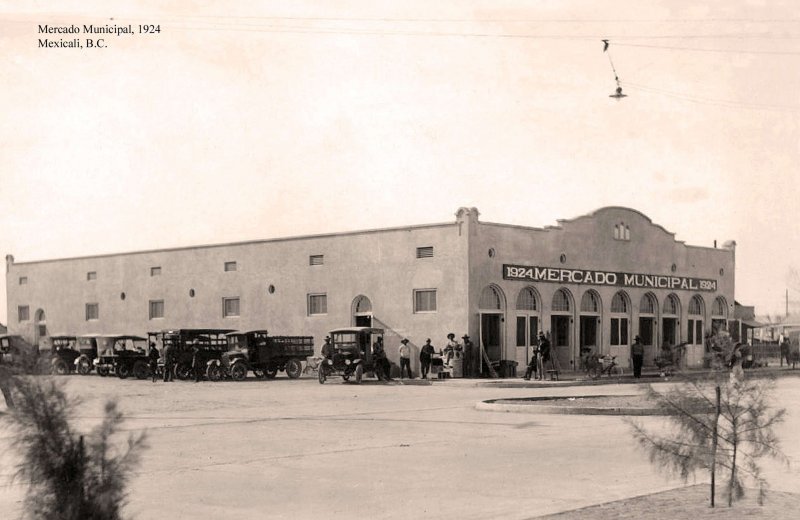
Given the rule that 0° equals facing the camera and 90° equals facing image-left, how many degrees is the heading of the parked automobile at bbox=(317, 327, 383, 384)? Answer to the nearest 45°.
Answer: approximately 45°

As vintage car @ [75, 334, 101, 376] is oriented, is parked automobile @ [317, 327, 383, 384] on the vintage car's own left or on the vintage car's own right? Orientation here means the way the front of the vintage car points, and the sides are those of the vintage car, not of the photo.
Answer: on the vintage car's own left

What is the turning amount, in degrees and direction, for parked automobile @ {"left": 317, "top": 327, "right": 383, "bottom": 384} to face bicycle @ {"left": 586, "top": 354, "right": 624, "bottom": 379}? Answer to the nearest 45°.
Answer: approximately 135° to its left

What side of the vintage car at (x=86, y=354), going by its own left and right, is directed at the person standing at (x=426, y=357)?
left

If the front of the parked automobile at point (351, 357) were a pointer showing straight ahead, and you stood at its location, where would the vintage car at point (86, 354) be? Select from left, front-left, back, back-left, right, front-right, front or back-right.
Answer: right

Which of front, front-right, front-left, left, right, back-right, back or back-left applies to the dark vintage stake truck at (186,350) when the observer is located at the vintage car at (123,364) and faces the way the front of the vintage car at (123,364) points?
left

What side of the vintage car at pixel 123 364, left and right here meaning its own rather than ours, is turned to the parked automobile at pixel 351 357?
left

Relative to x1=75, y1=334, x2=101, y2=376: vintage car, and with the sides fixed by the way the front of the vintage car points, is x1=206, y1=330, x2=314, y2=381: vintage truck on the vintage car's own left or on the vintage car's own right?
on the vintage car's own left

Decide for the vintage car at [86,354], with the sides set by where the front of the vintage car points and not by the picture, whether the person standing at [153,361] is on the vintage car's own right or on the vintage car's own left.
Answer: on the vintage car's own left
